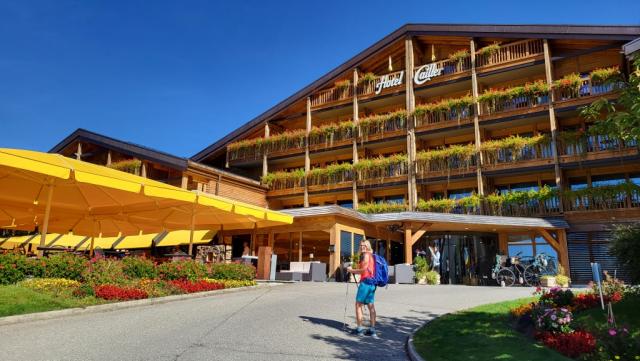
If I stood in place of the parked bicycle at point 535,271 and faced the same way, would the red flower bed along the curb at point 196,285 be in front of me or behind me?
in front

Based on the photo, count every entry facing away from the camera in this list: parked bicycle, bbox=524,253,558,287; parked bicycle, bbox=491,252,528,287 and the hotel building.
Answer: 0

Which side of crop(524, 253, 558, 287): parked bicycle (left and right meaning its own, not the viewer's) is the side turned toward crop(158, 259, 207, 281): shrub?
front

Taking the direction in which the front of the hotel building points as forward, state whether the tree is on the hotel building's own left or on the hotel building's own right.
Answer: on the hotel building's own left

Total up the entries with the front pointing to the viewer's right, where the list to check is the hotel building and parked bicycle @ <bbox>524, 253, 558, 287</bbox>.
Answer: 0

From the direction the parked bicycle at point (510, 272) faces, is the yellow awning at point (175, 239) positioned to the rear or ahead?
ahead

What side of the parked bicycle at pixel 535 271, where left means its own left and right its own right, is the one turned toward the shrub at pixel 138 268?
front

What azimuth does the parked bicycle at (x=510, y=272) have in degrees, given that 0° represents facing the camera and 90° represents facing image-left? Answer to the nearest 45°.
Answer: approximately 45°

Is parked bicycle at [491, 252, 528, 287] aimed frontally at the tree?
no

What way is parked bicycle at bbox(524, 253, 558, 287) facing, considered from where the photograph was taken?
facing the viewer and to the left of the viewer

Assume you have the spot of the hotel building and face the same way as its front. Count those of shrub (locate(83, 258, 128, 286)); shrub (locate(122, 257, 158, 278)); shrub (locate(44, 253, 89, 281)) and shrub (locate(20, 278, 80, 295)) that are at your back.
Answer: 0

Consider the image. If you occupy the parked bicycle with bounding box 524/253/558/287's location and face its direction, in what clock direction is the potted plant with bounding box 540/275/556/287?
The potted plant is roughly at 9 o'clock from the parked bicycle.

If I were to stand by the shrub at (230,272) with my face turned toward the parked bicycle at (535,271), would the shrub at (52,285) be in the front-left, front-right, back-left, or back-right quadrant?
back-right

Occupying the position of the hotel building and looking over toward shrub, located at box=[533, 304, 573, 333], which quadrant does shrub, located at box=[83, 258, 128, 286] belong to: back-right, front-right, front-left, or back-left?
front-right

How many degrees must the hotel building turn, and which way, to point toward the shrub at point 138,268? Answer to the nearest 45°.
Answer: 0° — it already faces it

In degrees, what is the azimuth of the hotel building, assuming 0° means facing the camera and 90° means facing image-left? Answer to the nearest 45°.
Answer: approximately 45°

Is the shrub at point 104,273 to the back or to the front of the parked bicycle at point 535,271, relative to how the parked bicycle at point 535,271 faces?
to the front

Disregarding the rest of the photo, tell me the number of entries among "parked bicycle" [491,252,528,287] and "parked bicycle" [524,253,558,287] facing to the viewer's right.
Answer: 0
